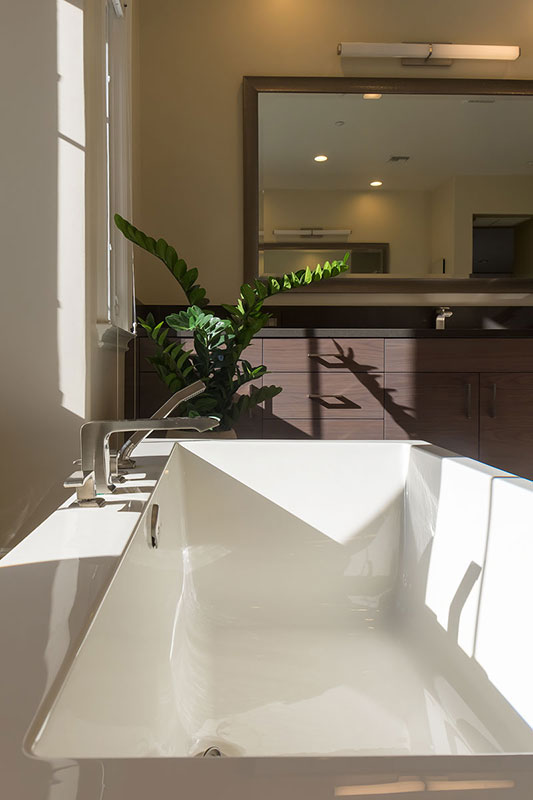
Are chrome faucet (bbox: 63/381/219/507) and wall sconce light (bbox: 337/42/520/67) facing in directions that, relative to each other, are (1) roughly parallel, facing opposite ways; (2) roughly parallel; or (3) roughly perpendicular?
roughly perpendicular

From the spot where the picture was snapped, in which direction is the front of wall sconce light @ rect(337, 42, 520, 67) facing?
facing the viewer

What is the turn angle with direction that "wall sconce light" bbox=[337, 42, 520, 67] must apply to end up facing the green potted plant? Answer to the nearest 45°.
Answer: approximately 45° to its right

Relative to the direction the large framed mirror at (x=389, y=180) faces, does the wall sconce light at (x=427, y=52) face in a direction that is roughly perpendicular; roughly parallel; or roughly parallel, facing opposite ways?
roughly parallel

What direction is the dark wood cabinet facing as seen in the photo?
toward the camera

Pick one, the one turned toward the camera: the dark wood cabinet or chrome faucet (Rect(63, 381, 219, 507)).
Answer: the dark wood cabinet

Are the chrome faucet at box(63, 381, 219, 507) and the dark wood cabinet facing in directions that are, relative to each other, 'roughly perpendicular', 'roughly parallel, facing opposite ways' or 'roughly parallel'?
roughly perpendicular

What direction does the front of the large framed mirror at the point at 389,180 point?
toward the camera

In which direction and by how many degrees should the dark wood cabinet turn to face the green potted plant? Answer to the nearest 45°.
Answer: approximately 45° to its right

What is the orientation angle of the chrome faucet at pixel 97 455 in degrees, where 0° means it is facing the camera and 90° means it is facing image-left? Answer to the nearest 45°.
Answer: approximately 270°

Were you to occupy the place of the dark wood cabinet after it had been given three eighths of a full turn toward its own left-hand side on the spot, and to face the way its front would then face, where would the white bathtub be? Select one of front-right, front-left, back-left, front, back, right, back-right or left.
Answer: back-right
